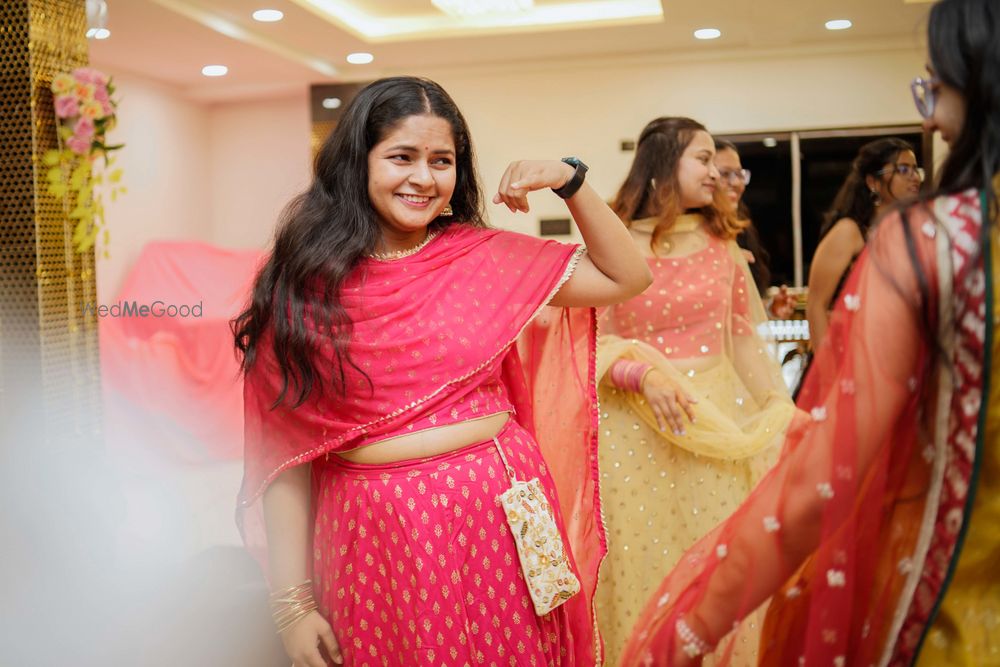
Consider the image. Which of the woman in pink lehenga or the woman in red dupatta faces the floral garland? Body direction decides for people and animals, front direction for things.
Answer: the woman in red dupatta

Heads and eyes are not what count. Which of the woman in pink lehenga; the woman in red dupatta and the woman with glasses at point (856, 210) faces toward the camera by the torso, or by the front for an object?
the woman in pink lehenga

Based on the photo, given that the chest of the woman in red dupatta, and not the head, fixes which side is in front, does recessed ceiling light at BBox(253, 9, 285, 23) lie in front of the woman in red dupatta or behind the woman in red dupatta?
in front

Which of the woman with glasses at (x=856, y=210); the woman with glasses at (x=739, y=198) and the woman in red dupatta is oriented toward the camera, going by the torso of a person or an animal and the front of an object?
the woman with glasses at (x=739, y=198)

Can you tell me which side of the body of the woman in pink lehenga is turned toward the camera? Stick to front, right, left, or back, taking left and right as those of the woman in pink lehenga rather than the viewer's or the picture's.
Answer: front

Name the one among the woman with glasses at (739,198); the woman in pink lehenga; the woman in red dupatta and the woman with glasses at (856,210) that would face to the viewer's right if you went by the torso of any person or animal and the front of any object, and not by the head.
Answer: the woman with glasses at (856,210)

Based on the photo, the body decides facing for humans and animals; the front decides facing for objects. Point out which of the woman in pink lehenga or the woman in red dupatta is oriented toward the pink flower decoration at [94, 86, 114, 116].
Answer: the woman in red dupatta

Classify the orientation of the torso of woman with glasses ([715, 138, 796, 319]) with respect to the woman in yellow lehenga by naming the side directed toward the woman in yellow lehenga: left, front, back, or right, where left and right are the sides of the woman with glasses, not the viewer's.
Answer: right
